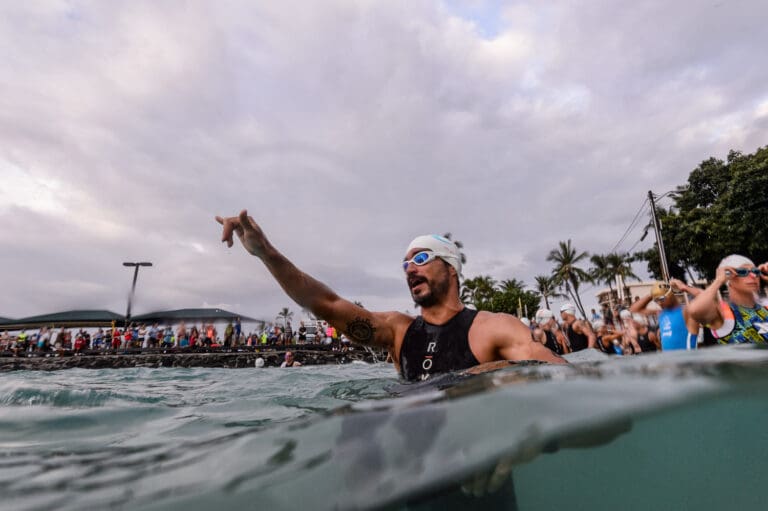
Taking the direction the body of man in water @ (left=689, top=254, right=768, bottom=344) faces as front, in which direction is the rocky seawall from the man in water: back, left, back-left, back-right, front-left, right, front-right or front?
back-right

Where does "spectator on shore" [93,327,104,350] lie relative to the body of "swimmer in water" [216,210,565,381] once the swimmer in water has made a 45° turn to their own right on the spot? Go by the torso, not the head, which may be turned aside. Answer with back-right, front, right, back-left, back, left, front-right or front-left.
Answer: front-right

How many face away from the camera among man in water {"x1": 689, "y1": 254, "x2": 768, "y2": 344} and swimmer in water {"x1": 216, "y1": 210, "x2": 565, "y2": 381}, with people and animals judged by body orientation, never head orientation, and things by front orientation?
0
